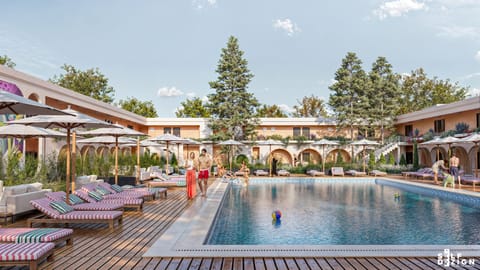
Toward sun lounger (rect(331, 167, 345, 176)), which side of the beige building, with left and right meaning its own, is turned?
front

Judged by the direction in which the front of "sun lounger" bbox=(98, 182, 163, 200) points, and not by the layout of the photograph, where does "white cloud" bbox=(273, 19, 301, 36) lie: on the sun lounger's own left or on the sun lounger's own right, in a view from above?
on the sun lounger's own left

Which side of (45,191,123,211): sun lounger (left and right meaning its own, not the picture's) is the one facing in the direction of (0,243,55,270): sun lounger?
right

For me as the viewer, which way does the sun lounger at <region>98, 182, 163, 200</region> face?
facing to the right of the viewer

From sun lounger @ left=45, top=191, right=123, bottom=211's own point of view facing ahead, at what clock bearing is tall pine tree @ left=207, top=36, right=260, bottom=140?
The tall pine tree is roughly at 10 o'clock from the sun lounger.

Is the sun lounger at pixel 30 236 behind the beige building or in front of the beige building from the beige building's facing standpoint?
in front

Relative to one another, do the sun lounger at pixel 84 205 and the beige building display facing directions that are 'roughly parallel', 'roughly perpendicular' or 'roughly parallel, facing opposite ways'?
roughly perpendicular

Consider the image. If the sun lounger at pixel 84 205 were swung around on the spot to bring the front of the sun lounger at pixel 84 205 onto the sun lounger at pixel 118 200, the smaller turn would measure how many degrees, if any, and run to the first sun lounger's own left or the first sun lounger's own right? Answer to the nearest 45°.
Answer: approximately 45° to the first sun lounger's own left

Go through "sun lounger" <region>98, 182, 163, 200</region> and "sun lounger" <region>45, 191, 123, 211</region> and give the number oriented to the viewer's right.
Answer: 2

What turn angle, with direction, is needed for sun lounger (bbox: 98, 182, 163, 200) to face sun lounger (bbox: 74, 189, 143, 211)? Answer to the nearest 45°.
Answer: approximately 90° to its right

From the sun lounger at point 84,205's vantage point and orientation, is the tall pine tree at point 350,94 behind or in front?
in front

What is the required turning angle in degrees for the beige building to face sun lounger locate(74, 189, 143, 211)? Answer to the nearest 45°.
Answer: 0° — it already faces it

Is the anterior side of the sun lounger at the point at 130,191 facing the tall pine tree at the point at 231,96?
no

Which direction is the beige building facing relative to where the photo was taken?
toward the camera

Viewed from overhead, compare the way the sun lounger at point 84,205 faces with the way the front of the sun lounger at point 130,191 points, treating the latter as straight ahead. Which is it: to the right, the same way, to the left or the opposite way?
the same way

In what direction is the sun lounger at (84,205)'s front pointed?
to the viewer's right

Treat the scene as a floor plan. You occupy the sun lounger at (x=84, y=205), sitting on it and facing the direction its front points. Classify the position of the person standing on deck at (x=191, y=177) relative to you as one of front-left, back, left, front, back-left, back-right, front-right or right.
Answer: front-left
